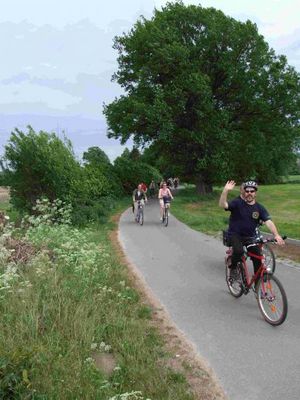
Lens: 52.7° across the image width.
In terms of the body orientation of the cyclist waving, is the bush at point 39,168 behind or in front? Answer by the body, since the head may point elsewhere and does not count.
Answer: behind

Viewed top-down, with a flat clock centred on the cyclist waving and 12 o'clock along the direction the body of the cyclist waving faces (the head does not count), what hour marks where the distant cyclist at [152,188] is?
The distant cyclist is roughly at 7 o'clock from the cyclist waving.

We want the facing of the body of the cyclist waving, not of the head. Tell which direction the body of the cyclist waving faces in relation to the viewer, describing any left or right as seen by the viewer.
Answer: facing the viewer and to the right of the viewer

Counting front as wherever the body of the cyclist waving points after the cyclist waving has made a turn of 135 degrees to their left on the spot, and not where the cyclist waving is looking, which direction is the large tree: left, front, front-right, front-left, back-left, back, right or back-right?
front
